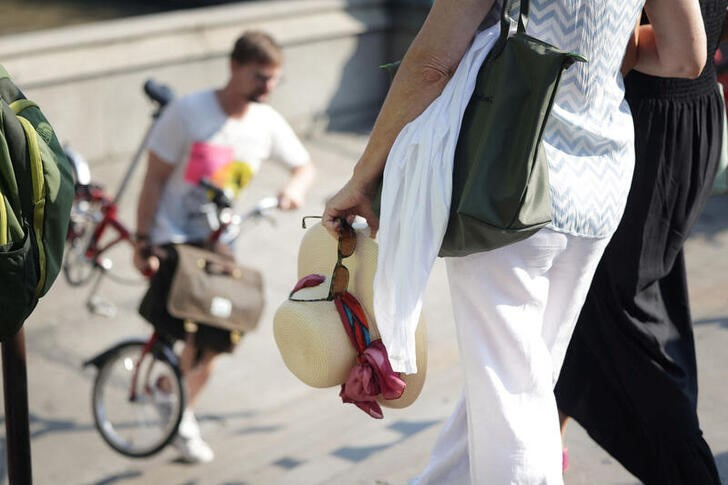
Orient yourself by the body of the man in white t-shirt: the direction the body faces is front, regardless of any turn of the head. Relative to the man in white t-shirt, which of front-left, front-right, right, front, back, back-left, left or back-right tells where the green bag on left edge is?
front-right

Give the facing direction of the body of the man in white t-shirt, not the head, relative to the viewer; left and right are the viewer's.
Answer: facing the viewer and to the right of the viewer
